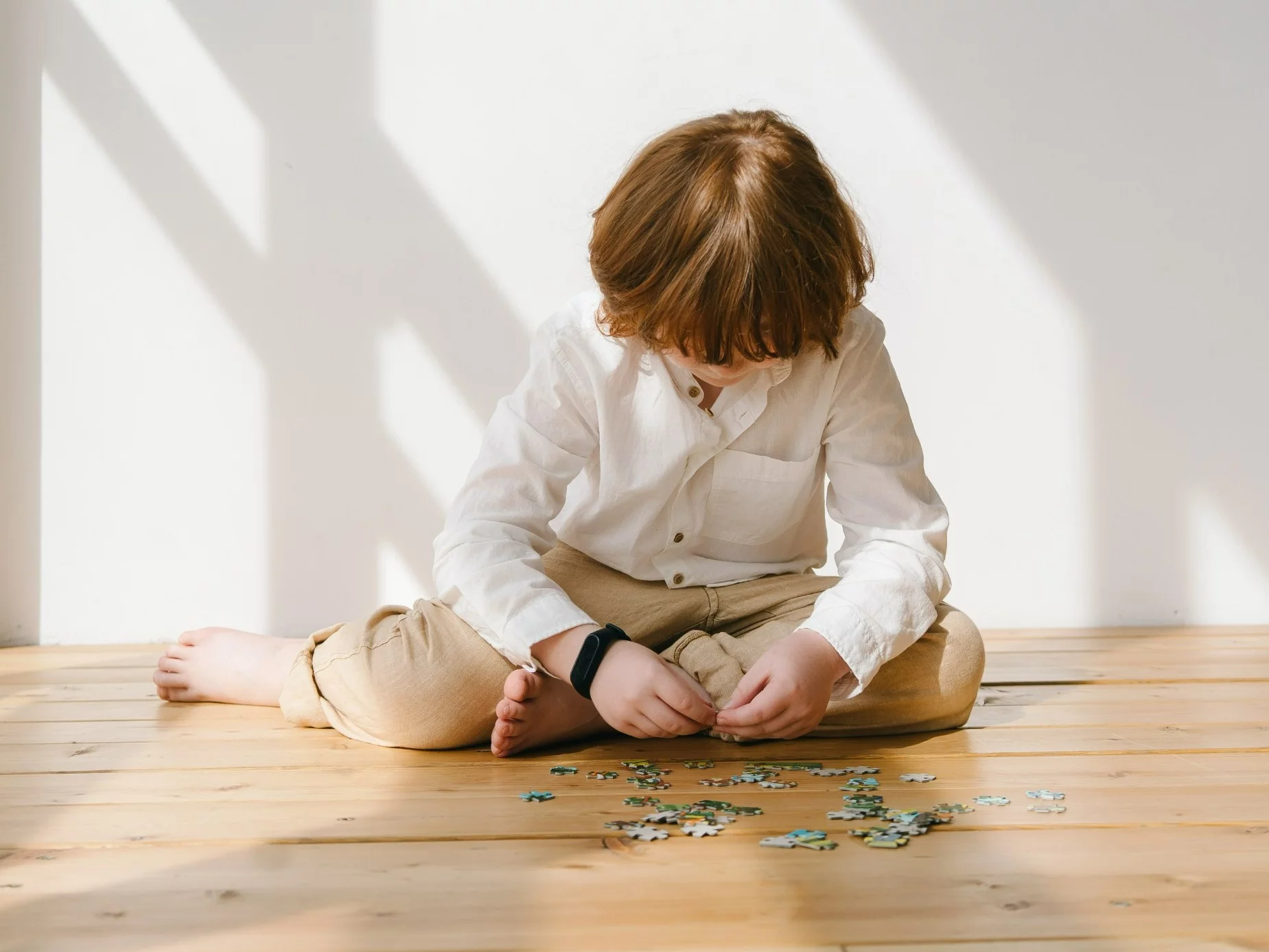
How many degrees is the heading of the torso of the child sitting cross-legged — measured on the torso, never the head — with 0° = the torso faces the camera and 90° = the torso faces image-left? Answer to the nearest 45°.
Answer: approximately 0°
